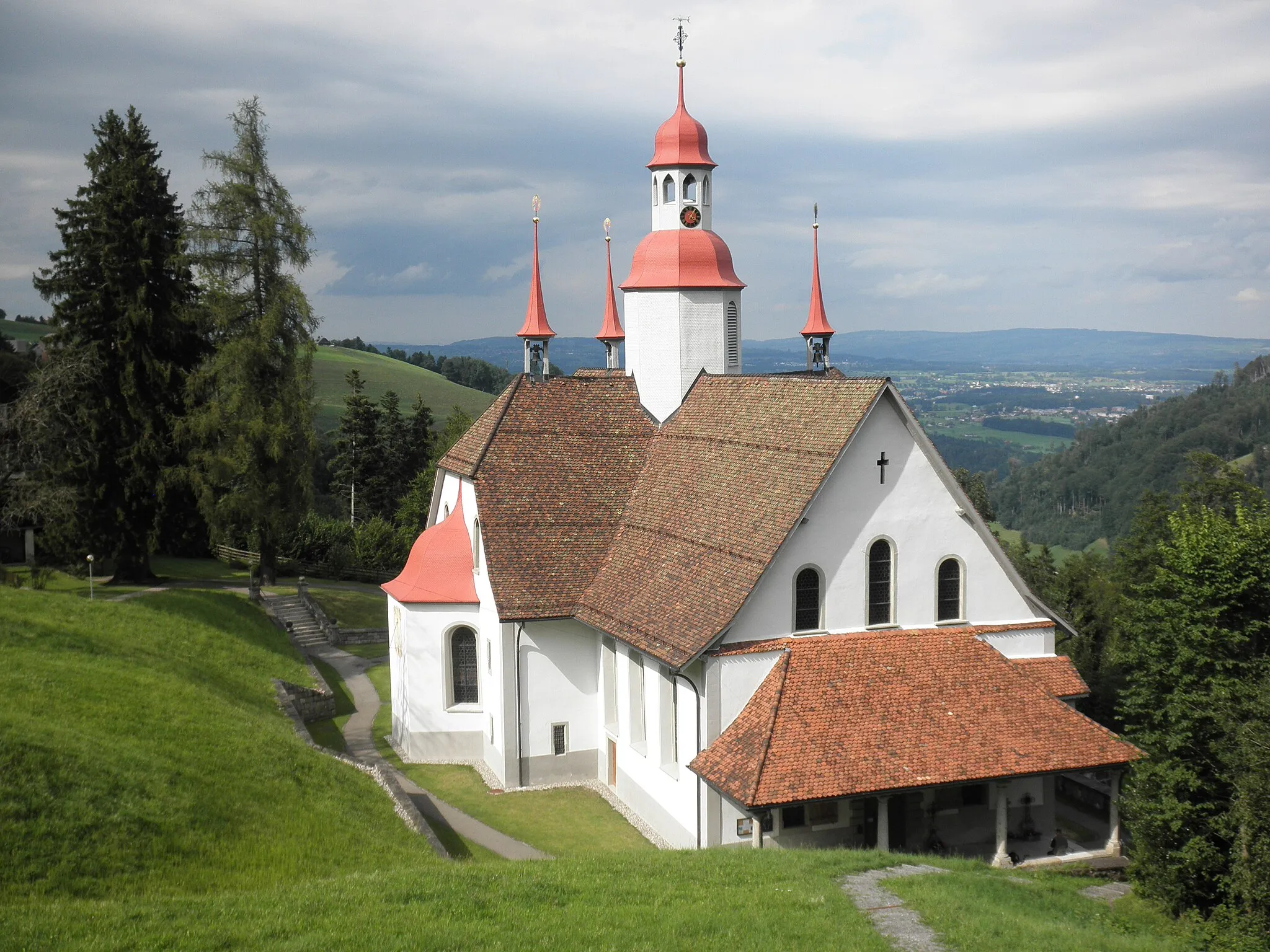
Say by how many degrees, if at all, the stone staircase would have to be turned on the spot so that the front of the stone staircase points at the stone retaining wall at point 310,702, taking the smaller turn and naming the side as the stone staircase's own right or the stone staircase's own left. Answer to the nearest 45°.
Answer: approximately 45° to the stone staircase's own right

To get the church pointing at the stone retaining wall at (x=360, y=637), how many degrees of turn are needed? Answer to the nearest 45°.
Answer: approximately 180°

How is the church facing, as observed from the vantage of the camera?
facing the viewer and to the right of the viewer

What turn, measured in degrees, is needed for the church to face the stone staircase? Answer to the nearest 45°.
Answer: approximately 180°

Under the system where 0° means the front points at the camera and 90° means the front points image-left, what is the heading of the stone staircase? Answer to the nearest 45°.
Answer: approximately 315°

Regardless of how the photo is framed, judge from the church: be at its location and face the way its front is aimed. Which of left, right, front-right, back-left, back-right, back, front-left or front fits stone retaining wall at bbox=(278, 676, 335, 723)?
back

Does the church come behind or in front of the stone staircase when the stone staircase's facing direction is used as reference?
in front

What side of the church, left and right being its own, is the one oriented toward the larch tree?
back

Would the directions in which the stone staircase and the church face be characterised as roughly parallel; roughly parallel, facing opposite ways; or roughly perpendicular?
roughly parallel

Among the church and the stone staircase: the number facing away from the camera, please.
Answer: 0
